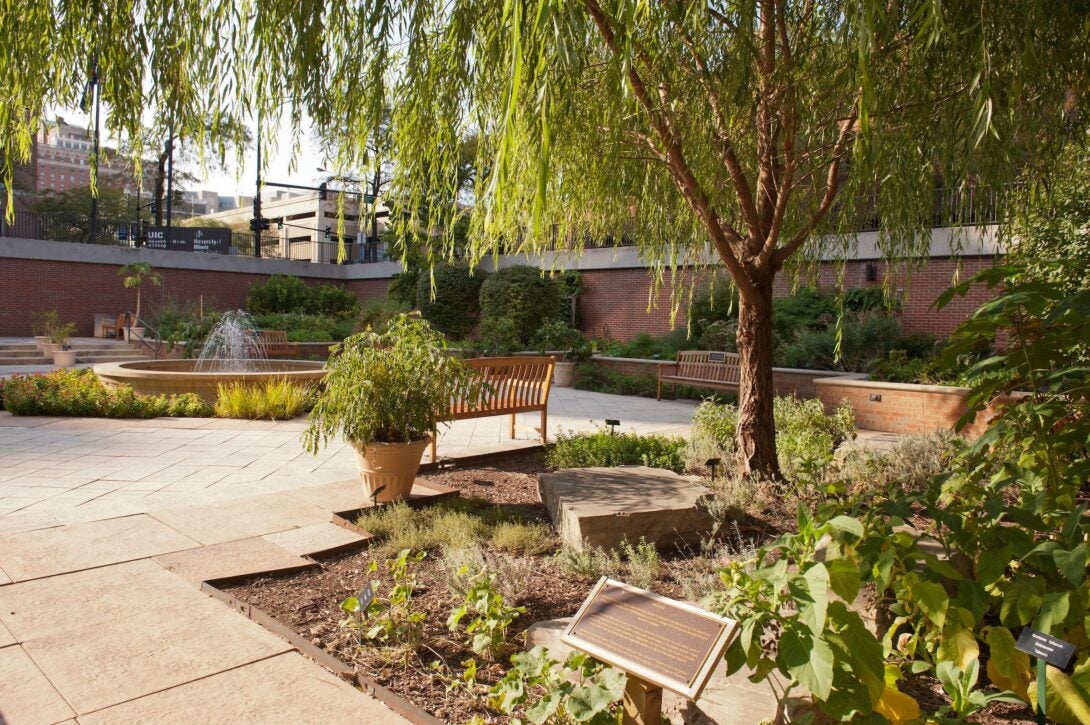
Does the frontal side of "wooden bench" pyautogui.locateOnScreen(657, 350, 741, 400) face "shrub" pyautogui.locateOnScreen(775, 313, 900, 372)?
no

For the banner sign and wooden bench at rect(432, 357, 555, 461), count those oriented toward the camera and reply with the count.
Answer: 1

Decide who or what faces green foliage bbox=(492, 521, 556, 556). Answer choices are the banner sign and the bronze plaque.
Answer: the banner sign

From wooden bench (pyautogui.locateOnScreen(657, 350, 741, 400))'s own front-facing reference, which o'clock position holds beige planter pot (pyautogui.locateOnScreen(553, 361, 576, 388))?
The beige planter pot is roughly at 3 o'clock from the wooden bench.

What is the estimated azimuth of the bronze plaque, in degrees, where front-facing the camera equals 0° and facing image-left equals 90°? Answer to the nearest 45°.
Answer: approximately 45°

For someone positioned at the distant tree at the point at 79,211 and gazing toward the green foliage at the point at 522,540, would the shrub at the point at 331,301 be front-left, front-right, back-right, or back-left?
front-left

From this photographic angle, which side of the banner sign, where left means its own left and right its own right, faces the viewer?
front

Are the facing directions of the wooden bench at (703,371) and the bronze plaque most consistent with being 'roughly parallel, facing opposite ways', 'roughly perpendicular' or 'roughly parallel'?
roughly parallel

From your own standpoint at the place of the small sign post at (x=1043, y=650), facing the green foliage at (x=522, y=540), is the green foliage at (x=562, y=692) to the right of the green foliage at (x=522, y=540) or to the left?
left

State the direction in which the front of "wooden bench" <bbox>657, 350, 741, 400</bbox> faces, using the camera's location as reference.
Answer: facing the viewer and to the left of the viewer

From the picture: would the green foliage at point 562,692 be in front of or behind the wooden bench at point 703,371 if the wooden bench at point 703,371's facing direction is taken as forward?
in front

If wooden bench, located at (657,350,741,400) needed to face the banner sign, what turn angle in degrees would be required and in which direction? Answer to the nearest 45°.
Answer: approximately 90° to its right

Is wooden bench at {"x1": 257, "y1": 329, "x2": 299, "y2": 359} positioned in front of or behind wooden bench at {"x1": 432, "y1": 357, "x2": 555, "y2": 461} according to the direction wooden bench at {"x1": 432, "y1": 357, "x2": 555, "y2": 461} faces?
in front

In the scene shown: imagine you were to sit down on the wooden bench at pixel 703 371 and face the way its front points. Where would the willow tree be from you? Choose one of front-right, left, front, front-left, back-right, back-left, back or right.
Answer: front-left

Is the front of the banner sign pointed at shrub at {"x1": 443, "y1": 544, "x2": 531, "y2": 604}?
yes

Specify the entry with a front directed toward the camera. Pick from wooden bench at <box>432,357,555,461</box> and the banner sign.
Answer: the banner sign

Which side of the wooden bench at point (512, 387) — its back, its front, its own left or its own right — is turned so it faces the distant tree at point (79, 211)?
front

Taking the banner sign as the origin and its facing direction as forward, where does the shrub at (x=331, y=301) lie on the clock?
The shrub is roughly at 10 o'clock from the banner sign.

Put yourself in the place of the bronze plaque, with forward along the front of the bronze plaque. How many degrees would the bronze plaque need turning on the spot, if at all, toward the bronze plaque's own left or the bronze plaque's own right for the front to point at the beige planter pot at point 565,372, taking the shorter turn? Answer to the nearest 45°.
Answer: approximately 135° to the bronze plaque's own right
